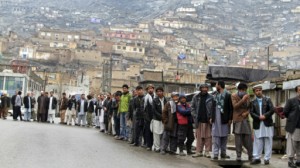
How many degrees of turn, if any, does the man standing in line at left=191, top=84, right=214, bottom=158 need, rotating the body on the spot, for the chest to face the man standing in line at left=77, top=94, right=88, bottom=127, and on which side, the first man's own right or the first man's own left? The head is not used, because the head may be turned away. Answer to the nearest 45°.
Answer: approximately 135° to the first man's own right

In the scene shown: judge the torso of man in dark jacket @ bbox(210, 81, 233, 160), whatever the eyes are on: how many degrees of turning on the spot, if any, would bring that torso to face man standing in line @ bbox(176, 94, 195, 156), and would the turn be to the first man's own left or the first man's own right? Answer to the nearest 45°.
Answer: approximately 90° to the first man's own right

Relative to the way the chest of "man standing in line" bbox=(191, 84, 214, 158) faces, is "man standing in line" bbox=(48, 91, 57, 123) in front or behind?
behind

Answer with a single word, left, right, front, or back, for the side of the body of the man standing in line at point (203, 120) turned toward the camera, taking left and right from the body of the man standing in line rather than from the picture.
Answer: front

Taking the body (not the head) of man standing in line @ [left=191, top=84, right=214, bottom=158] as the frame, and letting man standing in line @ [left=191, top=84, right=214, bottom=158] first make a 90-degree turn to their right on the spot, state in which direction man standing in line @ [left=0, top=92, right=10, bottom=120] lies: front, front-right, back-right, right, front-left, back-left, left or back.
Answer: front-right

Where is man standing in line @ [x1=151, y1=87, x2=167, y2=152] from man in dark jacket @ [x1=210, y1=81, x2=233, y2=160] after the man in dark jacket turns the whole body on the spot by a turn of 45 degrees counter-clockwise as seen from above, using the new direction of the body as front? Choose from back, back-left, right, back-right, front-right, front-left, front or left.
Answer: back-right

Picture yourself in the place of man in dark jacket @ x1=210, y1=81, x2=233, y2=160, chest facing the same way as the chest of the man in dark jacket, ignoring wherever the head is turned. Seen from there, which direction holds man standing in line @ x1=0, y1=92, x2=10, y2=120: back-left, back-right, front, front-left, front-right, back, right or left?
right

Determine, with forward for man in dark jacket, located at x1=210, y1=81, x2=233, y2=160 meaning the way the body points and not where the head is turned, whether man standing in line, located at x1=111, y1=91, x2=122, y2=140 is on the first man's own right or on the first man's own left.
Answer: on the first man's own right

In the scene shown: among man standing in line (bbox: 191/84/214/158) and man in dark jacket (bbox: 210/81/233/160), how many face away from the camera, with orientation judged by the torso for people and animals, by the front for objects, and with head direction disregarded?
0

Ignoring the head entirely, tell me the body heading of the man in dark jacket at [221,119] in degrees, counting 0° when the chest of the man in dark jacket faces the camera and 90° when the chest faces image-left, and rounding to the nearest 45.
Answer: approximately 45°

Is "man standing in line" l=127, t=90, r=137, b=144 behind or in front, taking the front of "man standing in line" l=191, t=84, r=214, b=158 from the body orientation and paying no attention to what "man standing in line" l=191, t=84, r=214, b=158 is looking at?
behind
